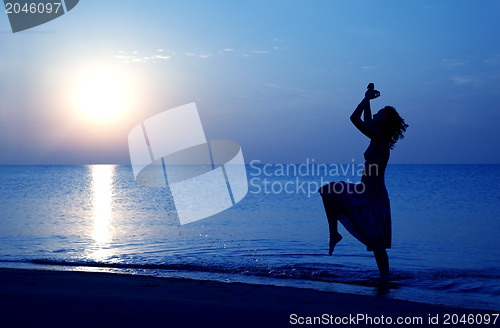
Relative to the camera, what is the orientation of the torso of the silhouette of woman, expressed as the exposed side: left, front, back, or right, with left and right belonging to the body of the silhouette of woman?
left
